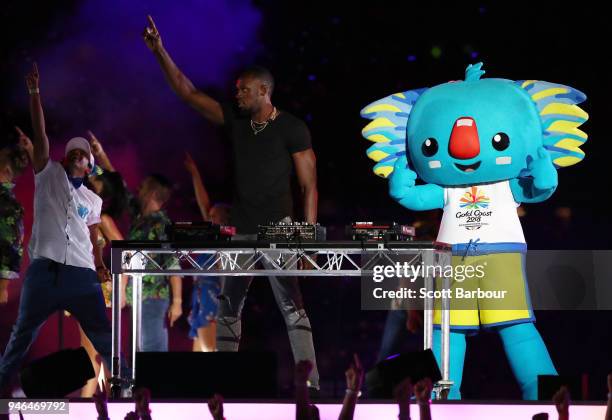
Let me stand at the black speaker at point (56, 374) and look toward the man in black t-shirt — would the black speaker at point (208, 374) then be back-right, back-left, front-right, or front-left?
front-right

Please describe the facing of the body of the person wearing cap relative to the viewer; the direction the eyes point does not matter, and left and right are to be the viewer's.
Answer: facing the viewer

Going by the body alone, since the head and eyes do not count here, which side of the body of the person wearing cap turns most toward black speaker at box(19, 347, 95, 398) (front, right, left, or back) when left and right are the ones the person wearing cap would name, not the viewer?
front

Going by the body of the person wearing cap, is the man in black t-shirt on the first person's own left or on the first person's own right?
on the first person's own left

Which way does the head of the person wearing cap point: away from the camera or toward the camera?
toward the camera

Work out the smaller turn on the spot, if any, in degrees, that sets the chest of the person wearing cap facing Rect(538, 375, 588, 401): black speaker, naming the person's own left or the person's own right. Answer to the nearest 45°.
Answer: approximately 45° to the person's own left
